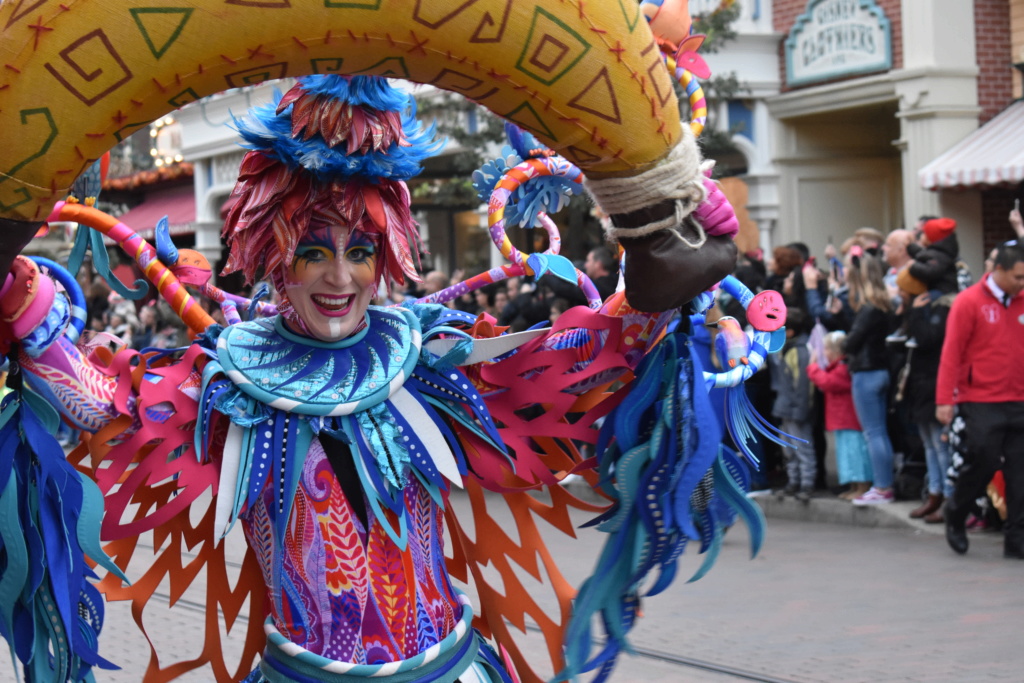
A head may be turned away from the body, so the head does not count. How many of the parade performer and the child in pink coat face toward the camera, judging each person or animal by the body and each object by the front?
1

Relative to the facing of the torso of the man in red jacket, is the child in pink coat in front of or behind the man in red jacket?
behind

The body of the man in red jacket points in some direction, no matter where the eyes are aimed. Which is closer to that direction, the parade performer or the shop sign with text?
the parade performer

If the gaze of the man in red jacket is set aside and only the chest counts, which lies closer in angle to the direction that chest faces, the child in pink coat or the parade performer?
the parade performer

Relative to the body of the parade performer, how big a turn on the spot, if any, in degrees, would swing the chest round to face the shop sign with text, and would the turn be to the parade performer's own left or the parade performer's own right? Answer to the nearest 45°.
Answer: approximately 135° to the parade performer's own left

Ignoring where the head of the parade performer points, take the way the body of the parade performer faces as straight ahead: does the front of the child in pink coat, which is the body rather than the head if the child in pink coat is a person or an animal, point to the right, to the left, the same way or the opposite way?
to the right

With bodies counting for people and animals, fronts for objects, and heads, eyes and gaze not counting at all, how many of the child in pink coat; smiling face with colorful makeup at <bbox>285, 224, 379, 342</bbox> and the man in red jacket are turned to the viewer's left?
1

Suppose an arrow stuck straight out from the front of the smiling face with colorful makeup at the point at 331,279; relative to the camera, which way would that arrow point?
toward the camera

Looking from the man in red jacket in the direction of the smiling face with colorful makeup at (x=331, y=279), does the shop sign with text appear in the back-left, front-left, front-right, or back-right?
back-right

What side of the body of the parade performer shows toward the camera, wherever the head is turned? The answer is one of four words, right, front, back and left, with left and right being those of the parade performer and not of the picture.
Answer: front

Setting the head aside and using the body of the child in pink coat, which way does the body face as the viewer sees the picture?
to the viewer's left

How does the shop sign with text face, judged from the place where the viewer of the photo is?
facing the viewer and to the left of the viewer

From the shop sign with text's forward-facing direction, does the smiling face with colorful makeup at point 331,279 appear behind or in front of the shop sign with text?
in front

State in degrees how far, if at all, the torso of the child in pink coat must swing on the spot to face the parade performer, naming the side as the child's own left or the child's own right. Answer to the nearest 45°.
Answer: approximately 90° to the child's own left
